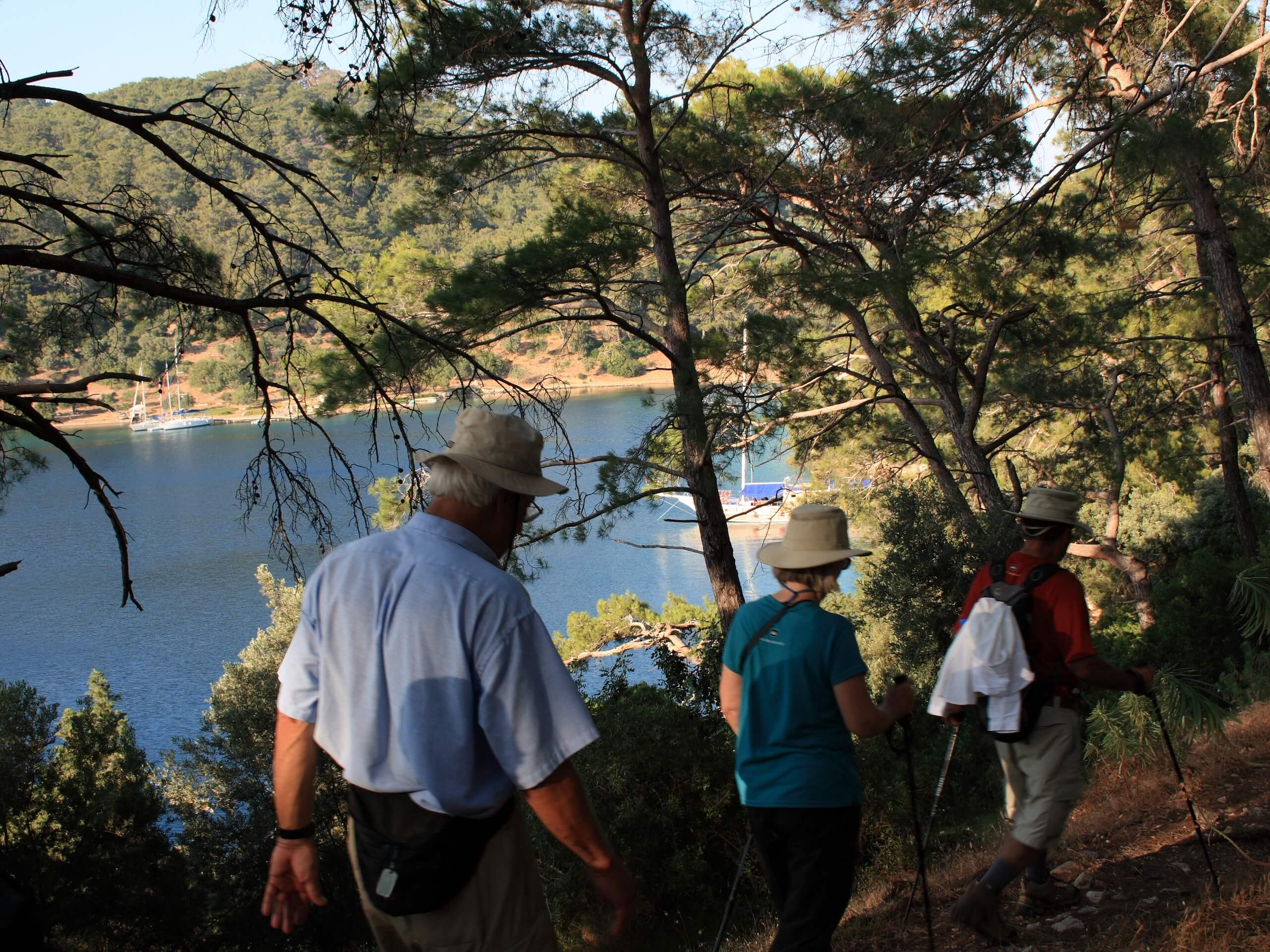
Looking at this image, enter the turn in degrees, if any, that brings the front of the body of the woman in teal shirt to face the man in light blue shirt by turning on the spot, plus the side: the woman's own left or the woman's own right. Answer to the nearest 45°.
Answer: approximately 180°

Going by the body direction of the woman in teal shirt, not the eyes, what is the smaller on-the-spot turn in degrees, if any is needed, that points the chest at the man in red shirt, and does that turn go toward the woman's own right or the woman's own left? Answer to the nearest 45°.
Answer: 0° — they already face them

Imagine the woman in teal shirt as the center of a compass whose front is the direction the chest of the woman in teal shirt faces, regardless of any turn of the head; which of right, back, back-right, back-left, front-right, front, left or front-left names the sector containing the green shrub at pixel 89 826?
left

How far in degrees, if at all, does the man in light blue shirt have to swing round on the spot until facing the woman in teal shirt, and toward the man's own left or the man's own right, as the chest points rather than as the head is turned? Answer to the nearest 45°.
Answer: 0° — they already face them

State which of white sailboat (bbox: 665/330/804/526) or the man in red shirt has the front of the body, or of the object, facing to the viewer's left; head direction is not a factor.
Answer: the white sailboat

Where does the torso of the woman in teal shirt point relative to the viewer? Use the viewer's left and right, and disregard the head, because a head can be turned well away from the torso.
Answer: facing away from the viewer and to the right of the viewer

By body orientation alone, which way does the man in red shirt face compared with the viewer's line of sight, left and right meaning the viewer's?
facing away from the viewer and to the right of the viewer

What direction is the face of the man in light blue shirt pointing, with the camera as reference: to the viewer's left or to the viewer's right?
to the viewer's right

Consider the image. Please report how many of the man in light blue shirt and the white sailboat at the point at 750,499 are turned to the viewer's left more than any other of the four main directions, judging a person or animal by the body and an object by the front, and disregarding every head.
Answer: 1

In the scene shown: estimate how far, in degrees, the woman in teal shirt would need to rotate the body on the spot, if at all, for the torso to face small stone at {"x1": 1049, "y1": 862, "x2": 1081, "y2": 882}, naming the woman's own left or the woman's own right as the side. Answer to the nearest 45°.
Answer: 0° — they already face it

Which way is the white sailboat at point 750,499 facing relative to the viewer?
to the viewer's left

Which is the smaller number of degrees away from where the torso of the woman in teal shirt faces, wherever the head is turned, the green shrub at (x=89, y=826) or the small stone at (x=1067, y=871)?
the small stone

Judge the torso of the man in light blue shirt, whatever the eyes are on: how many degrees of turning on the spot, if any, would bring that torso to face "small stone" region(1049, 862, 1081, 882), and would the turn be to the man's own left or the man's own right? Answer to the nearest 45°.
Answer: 0° — they already face it

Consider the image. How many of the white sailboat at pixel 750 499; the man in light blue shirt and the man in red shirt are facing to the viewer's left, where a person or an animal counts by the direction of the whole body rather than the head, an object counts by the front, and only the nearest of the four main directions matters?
1

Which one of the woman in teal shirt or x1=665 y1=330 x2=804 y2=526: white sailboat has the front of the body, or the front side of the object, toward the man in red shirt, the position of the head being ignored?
the woman in teal shirt

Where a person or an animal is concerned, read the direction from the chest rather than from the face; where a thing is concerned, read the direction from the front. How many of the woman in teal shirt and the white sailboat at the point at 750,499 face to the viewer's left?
1
